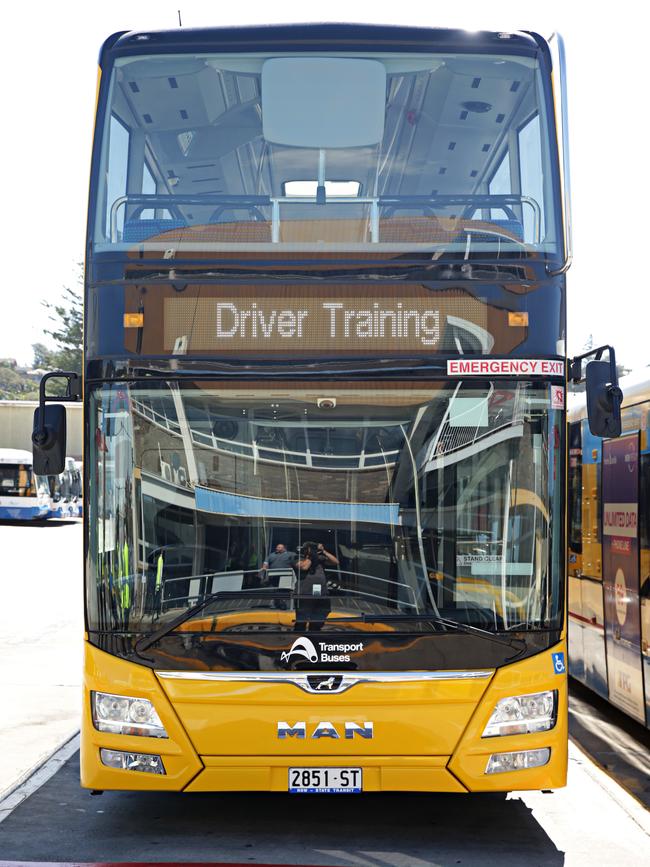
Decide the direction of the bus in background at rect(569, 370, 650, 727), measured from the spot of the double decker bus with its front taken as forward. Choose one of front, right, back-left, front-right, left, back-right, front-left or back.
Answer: back-left

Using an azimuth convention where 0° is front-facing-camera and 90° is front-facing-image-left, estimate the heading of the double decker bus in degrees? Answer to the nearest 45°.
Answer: approximately 0°
